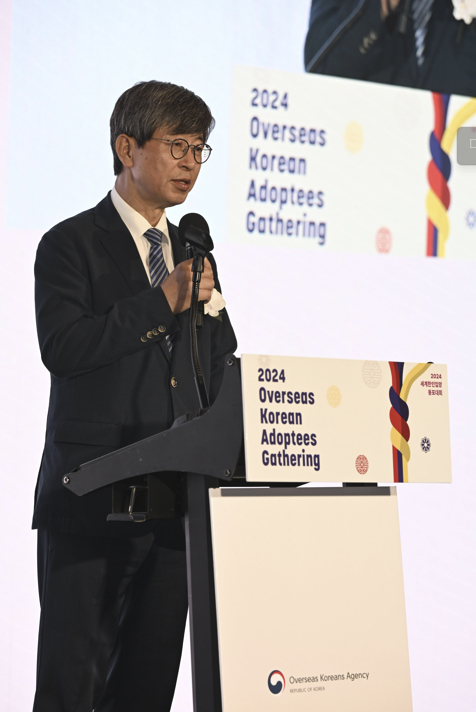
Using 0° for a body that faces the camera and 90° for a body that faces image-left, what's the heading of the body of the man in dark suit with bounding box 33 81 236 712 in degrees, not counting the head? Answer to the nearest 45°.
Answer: approximately 315°
